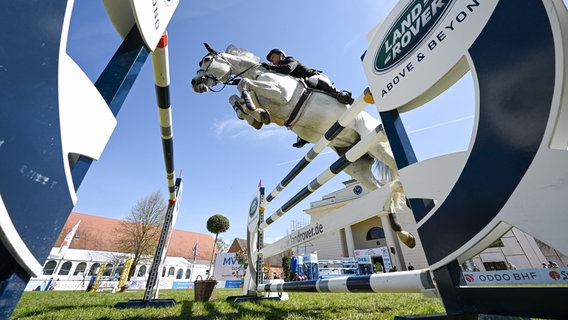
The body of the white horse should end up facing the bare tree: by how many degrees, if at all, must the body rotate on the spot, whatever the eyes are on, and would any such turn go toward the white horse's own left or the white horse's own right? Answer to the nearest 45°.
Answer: approximately 45° to the white horse's own right

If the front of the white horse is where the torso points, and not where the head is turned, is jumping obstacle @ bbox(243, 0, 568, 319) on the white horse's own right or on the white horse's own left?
on the white horse's own left

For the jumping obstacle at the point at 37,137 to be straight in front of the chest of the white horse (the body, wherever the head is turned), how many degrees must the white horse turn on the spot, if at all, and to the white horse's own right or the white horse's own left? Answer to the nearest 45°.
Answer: approximately 45° to the white horse's own left

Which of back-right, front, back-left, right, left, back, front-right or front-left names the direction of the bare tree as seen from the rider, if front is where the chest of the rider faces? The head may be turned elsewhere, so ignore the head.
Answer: front-right

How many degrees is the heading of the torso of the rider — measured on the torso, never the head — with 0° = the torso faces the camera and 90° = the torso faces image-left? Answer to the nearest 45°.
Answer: approximately 90°

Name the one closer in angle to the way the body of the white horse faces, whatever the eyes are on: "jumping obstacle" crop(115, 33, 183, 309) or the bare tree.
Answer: the jumping obstacle

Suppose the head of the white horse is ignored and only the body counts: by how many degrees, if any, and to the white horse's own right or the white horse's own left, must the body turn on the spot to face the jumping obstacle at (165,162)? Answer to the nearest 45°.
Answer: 0° — it already faces it

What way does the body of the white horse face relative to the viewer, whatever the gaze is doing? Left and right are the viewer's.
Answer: facing to the left of the viewer
